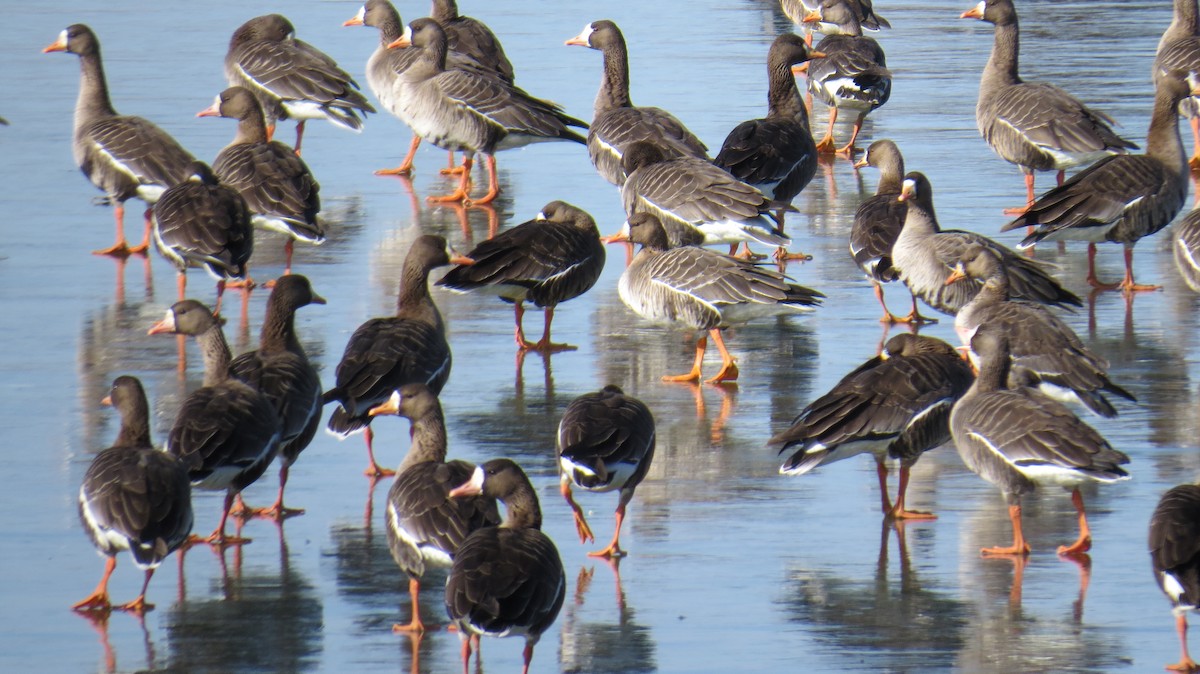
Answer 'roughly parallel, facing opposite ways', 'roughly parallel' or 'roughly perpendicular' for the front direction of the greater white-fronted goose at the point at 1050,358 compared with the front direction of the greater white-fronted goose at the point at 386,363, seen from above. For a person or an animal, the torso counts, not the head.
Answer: roughly perpendicular

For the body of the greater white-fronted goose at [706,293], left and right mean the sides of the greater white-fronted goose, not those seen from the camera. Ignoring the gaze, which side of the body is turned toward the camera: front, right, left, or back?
left

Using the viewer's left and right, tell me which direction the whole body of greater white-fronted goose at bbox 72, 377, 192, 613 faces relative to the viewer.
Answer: facing away from the viewer

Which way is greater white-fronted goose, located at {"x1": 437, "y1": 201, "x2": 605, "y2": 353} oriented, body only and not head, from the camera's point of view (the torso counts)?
to the viewer's right

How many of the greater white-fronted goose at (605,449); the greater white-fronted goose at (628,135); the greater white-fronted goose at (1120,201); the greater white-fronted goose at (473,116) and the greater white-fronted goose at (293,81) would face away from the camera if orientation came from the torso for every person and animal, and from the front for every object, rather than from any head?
1

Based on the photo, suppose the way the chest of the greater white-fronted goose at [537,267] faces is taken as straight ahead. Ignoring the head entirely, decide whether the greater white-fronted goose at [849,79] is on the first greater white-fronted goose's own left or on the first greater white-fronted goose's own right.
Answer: on the first greater white-fronted goose's own left

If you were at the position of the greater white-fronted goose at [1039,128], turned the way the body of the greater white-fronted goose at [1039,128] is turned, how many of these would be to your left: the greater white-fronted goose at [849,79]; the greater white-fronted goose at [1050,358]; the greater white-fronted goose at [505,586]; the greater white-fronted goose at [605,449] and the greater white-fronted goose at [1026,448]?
4

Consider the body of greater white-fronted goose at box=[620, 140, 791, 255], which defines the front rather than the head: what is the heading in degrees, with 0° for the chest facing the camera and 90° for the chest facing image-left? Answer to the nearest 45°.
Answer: approximately 90°

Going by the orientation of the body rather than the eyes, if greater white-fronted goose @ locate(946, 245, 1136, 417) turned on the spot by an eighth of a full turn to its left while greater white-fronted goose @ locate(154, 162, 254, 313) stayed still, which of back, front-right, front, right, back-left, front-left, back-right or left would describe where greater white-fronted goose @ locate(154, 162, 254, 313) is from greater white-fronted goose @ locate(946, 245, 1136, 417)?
front-right

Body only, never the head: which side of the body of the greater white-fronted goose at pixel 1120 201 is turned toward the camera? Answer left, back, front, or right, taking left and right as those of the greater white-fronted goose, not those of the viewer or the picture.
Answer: right

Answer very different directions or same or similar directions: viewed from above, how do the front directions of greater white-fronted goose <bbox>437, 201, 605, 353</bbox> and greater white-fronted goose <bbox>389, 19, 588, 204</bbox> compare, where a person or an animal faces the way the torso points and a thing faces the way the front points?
very different directions

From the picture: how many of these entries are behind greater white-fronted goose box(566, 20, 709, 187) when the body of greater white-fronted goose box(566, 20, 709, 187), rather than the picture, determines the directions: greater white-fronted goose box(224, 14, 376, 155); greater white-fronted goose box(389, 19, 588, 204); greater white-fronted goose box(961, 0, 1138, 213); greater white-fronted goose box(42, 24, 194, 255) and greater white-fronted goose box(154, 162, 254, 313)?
1

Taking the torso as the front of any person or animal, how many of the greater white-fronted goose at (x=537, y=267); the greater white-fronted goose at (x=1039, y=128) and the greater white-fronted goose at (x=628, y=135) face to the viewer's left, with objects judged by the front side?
2

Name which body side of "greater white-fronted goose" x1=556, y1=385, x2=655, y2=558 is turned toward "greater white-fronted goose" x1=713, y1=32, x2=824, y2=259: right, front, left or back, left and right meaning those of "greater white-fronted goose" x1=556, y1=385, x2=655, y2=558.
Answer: front
